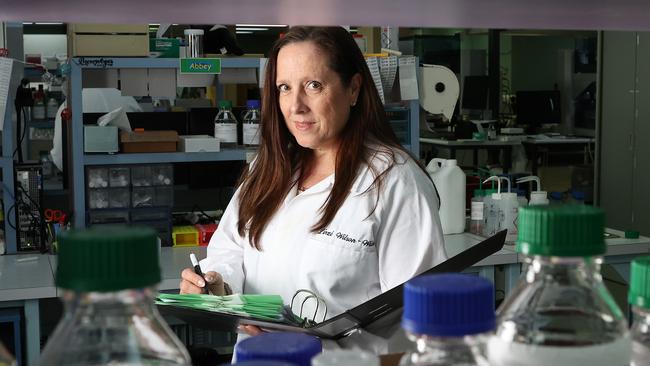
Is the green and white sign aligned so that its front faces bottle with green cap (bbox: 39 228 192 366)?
yes

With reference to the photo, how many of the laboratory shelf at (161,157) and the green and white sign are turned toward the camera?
2

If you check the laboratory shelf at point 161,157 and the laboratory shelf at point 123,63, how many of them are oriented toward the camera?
2

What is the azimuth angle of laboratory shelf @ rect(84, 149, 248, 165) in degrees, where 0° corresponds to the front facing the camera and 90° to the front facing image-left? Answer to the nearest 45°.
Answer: approximately 0°

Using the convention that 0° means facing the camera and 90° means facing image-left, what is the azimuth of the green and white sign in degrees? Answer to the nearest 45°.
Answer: approximately 0°
